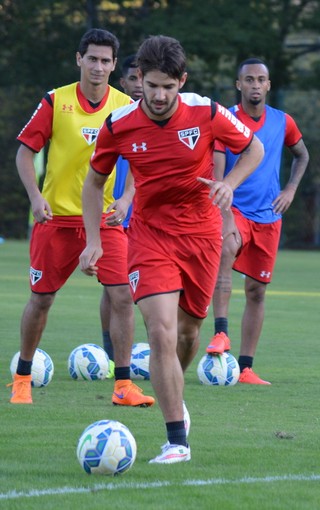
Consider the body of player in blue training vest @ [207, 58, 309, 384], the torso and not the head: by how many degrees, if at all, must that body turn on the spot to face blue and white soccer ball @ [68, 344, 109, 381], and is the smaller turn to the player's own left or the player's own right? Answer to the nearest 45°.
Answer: approximately 45° to the player's own right

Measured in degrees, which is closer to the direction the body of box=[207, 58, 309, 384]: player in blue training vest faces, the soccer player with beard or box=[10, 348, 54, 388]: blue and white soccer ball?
the soccer player with beard

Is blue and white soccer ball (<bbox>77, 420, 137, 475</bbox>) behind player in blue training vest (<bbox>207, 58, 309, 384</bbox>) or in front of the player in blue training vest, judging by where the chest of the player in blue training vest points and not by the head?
in front

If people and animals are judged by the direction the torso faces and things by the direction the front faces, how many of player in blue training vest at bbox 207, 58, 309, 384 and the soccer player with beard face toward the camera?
2

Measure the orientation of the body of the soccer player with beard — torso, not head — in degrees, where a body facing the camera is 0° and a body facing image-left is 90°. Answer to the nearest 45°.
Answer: approximately 0°

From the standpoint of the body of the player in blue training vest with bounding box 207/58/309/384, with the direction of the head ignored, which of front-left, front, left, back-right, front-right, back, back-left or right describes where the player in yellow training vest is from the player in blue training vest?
front-right

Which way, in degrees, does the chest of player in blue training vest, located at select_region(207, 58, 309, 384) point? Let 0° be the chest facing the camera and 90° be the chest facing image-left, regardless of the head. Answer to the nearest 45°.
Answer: approximately 0°
